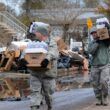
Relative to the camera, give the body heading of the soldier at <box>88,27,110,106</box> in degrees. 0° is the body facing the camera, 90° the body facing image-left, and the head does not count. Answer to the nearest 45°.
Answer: approximately 45°

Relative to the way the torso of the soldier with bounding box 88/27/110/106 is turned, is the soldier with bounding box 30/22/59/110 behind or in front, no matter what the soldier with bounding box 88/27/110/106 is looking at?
in front
